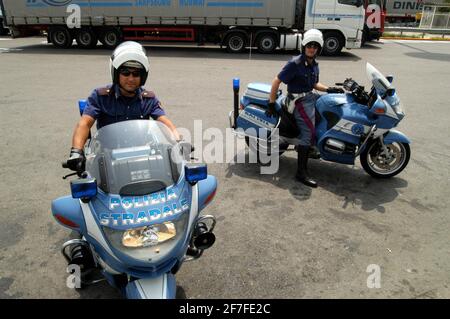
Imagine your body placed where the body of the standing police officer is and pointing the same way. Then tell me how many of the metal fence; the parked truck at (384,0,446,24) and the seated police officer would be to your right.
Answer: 1

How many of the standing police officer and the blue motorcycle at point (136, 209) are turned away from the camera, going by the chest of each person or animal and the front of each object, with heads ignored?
0

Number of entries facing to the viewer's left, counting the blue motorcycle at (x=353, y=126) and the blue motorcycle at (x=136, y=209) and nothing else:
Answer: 0

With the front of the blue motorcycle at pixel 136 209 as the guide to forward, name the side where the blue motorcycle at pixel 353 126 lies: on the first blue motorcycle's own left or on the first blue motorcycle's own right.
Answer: on the first blue motorcycle's own left

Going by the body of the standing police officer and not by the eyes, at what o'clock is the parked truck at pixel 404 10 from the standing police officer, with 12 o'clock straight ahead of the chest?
The parked truck is roughly at 8 o'clock from the standing police officer.

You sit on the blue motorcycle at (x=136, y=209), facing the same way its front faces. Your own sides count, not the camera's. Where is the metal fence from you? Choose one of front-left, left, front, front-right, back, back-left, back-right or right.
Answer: back-left

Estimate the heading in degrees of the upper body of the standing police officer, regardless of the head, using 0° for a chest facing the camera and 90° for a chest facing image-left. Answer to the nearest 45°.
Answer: approximately 315°

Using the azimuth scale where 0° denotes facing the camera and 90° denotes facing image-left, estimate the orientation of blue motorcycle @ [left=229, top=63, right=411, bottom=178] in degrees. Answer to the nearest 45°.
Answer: approximately 315°

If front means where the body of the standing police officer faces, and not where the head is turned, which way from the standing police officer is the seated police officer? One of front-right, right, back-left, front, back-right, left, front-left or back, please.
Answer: right

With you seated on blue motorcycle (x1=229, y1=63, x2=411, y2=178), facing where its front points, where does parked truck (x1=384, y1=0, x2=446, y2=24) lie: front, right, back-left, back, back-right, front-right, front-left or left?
back-left
